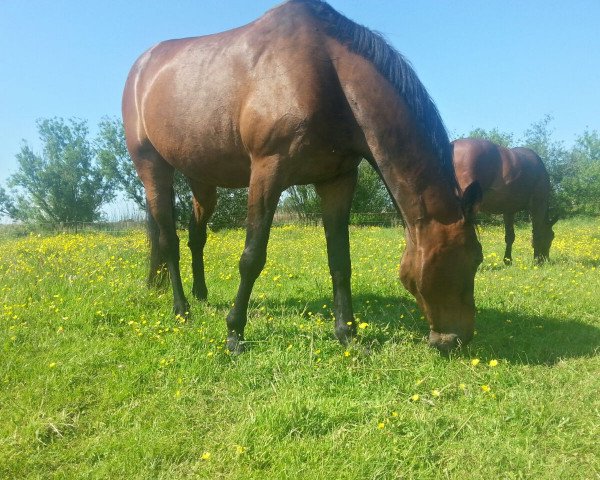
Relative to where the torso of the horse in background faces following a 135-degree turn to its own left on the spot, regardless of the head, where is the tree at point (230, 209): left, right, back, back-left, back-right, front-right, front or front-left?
front

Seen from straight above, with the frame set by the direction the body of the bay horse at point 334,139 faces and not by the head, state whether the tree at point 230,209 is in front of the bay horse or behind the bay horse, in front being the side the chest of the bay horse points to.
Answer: behind

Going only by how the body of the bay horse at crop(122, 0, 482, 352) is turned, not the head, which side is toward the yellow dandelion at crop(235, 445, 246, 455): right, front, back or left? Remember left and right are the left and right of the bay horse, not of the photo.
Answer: right

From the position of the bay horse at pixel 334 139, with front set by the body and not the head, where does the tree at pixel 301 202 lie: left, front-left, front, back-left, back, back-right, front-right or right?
back-left

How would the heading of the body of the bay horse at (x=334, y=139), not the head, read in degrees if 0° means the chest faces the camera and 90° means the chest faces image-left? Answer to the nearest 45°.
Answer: approximately 315°

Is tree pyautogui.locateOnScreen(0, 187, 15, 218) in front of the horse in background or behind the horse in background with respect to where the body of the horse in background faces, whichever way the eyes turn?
behind

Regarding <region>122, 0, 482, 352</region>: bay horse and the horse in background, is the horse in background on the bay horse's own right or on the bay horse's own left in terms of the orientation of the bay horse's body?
on the bay horse's own left

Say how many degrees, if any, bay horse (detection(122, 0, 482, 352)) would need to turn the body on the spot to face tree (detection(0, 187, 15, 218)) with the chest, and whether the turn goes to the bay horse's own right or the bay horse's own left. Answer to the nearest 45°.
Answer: approximately 180°

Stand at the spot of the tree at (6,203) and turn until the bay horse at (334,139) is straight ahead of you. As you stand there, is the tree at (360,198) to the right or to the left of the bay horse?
left

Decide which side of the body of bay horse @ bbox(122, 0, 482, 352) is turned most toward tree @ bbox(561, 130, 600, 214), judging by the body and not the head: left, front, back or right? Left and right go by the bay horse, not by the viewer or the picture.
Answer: left

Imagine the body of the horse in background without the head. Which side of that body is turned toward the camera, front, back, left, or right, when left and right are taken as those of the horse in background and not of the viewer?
right

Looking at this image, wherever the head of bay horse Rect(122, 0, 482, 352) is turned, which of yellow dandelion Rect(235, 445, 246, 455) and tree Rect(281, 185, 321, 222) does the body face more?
the yellow dandelion
